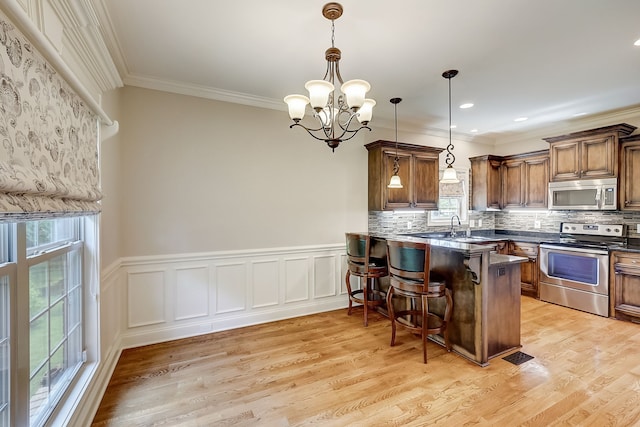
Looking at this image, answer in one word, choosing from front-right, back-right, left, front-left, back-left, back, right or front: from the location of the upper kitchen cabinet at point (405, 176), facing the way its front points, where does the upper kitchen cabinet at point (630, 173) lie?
front-left

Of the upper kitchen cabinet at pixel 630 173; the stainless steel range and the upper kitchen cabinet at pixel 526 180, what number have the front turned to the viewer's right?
0

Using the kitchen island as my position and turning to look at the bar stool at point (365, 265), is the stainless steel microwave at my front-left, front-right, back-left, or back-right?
back-right

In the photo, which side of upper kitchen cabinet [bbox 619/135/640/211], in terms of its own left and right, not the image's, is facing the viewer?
front

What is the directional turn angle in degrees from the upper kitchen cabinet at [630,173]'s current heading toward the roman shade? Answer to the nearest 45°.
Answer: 0° — it already faces it

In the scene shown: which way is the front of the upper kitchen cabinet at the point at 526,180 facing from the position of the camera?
facing the viewer and to the left of the viewer
